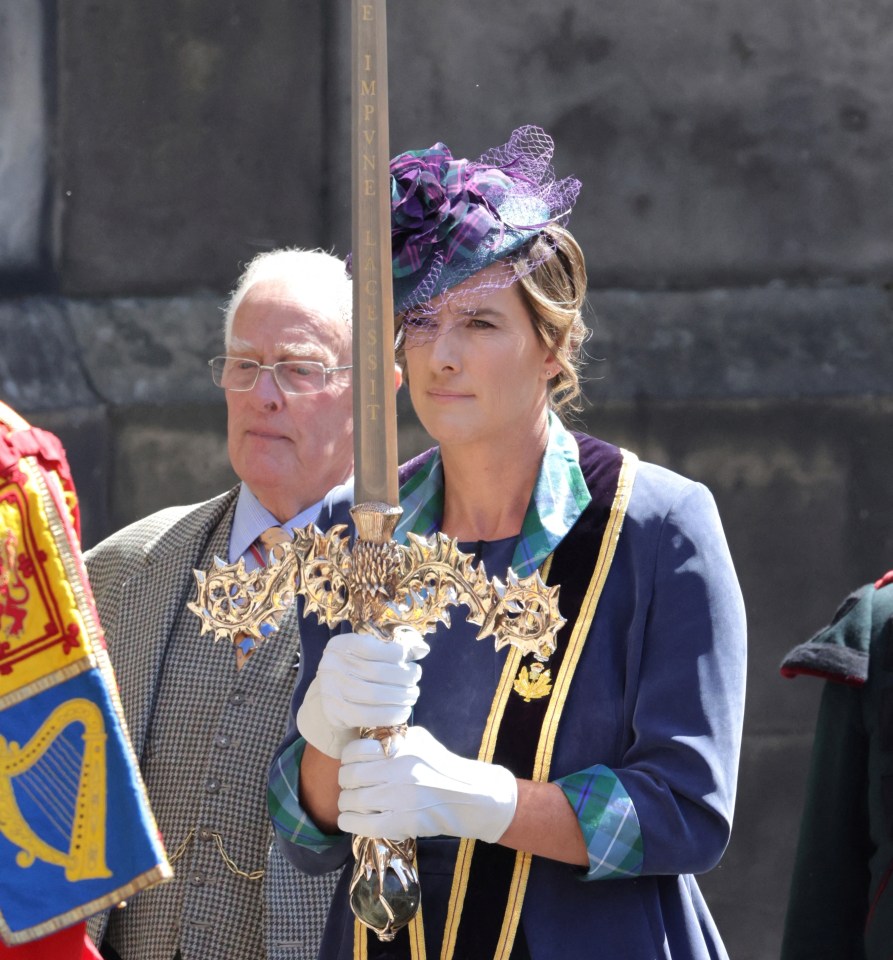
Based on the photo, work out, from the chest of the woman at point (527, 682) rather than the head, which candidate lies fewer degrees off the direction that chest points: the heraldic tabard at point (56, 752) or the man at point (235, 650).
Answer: the heraldic tabard

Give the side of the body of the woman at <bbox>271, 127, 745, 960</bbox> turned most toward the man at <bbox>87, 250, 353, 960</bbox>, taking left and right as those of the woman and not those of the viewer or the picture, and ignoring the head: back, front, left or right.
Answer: right

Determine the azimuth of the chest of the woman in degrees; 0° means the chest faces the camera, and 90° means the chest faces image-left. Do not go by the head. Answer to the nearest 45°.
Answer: approximately 45°

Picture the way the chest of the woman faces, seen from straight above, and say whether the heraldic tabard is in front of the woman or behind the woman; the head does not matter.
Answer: in front

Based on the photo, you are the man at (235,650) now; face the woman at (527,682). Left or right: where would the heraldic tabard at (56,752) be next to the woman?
right
